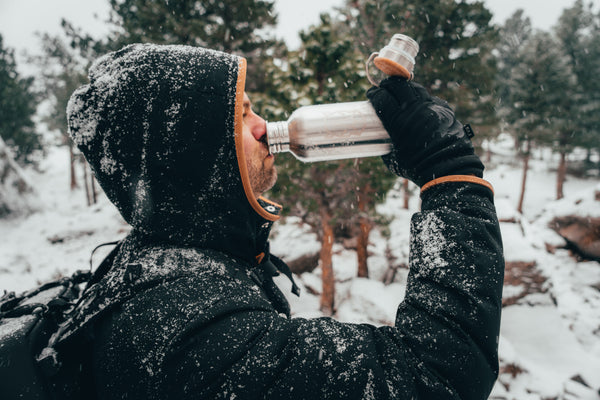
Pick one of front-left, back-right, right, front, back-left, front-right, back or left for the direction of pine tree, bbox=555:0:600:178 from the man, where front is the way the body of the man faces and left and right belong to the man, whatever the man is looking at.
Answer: front-left

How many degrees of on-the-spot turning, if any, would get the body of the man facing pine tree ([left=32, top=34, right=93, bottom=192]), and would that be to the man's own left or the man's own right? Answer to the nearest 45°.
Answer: approximately 135° to the man's own left

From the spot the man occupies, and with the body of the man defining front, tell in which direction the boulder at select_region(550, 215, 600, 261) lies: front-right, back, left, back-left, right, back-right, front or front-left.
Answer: front-left

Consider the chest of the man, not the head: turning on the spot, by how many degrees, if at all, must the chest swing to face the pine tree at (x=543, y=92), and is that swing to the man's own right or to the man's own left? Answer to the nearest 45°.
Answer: approximately 45° to the man's own left

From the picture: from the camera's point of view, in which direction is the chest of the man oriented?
to the viewer's right

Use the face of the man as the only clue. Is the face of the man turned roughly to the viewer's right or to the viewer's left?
to the viewer's right
